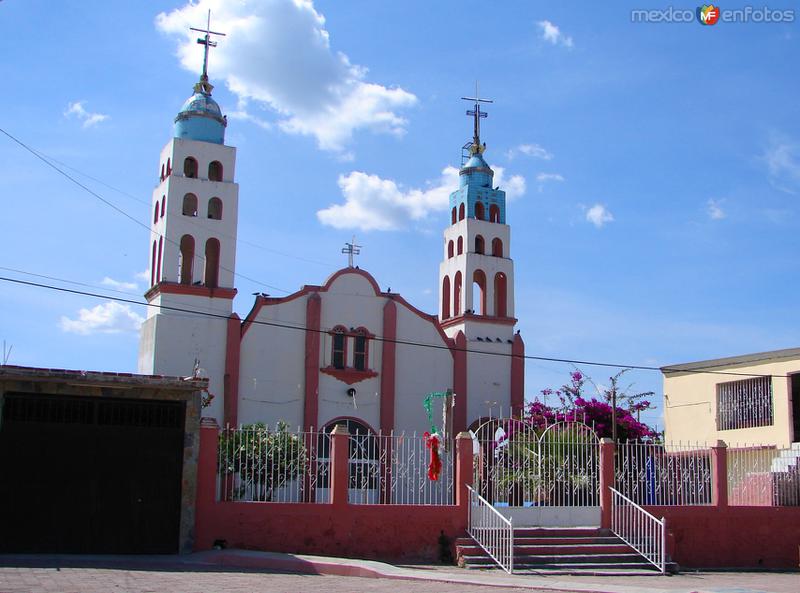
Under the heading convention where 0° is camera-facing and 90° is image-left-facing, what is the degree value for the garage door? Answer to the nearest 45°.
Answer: approximately 0°

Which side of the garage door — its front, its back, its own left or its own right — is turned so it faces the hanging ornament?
left

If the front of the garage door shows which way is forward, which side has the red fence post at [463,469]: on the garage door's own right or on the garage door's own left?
on the garage door's own left

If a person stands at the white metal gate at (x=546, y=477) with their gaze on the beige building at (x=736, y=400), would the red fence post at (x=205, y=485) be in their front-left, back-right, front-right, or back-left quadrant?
back-left

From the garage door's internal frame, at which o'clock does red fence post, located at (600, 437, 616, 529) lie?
The red fence post is roughly at 9 o'clock from the garage door.

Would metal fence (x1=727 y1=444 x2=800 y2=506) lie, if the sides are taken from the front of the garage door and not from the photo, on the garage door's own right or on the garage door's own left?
on the garage door's own left

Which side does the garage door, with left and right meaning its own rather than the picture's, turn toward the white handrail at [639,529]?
left
